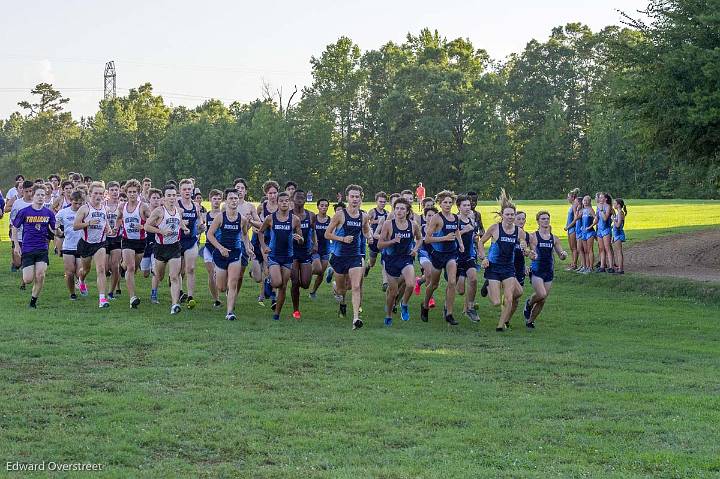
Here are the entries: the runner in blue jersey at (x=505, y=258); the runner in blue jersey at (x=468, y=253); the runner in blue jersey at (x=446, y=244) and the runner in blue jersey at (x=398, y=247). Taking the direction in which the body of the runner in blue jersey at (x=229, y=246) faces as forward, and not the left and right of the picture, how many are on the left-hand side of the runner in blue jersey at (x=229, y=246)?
4

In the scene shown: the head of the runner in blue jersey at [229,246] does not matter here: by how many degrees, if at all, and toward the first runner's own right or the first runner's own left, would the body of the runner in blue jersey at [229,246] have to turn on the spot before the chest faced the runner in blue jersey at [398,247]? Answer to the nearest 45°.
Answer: approximately 90° to the first runner's own left

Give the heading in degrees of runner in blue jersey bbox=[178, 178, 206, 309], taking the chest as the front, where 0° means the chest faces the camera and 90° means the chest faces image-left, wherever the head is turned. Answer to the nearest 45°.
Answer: approximately 0°

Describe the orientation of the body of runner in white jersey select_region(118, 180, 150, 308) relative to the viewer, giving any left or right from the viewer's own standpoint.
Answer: facing the viewer

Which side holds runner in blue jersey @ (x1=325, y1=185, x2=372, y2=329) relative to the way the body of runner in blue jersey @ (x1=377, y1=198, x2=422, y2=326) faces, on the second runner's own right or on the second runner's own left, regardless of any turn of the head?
on the second runner's own right

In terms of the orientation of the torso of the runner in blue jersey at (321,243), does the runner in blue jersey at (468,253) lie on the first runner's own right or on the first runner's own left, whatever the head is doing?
on the first runner's own left

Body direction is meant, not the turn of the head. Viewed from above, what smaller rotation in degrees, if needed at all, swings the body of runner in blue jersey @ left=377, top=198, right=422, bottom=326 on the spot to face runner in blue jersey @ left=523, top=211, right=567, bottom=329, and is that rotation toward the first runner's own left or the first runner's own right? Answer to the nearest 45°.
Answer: approximately 90° to the first runner's own left

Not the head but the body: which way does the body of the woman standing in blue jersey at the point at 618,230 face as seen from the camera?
to the viewer's left

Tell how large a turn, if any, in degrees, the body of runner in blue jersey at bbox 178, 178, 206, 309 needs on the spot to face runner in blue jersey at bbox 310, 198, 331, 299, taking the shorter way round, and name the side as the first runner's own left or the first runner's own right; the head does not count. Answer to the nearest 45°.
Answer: approximately 90° to the first runner's own left

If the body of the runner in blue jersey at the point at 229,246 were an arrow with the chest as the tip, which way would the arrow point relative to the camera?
toward the camera

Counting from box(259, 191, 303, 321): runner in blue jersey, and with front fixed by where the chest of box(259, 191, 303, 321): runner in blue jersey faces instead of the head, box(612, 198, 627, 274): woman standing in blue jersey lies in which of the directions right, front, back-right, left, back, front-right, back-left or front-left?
back-left
